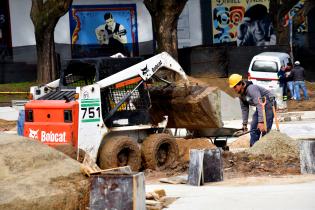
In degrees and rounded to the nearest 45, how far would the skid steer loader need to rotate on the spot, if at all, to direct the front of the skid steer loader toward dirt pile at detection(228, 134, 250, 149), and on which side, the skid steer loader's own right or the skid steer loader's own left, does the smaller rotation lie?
0° — it already faces it

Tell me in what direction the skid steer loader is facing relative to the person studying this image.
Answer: facing away from the viewer and to the right of the viewer

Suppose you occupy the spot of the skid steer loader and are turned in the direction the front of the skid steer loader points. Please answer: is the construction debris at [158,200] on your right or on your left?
on your right

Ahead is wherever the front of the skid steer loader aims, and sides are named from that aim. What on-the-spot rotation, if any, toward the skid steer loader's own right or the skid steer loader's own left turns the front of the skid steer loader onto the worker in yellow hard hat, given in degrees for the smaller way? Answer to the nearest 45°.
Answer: approximately 45° to the skid steer loader's own right

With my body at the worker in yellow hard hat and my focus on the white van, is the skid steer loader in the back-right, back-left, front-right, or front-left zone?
back-left
